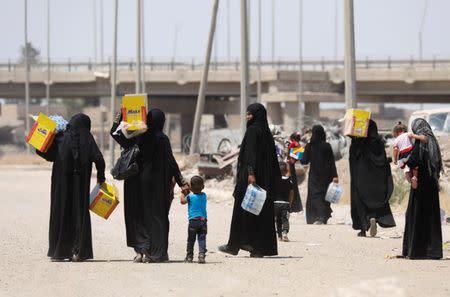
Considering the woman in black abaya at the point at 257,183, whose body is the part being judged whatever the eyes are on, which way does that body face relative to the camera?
to the viewer's left

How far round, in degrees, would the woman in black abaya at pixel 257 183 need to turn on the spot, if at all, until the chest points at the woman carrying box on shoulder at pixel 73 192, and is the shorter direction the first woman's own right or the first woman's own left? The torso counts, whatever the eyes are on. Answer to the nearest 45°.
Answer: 0° — they already face them

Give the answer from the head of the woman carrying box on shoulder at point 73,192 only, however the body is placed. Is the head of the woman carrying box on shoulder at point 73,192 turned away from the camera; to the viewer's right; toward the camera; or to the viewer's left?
away from the camera

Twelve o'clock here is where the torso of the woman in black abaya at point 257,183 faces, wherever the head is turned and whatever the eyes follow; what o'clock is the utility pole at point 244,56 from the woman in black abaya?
The utility pole is roughly at 3 o'clock from the woman in black abaya.

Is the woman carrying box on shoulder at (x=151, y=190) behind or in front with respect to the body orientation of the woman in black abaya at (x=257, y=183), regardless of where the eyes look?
in front

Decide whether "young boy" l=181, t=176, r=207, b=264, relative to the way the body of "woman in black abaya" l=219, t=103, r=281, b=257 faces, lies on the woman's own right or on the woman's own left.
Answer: on the woman's own left

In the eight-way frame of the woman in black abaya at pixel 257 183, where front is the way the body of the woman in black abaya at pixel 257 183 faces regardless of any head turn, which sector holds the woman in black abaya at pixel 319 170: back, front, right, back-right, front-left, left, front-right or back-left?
right

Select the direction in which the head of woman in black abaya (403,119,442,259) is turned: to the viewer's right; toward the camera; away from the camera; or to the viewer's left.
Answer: to the viewer's left

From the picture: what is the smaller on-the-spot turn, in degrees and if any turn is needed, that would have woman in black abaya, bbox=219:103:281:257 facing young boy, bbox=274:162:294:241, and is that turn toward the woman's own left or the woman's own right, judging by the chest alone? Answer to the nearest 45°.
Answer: approximately 90° to the woman's own right
